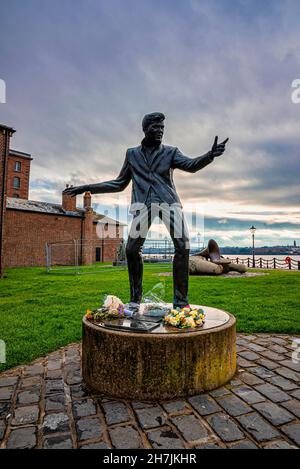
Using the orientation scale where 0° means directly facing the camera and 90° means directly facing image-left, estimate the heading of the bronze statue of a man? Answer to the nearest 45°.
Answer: approximately 0°

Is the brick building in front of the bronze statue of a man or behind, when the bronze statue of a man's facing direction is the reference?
behind
